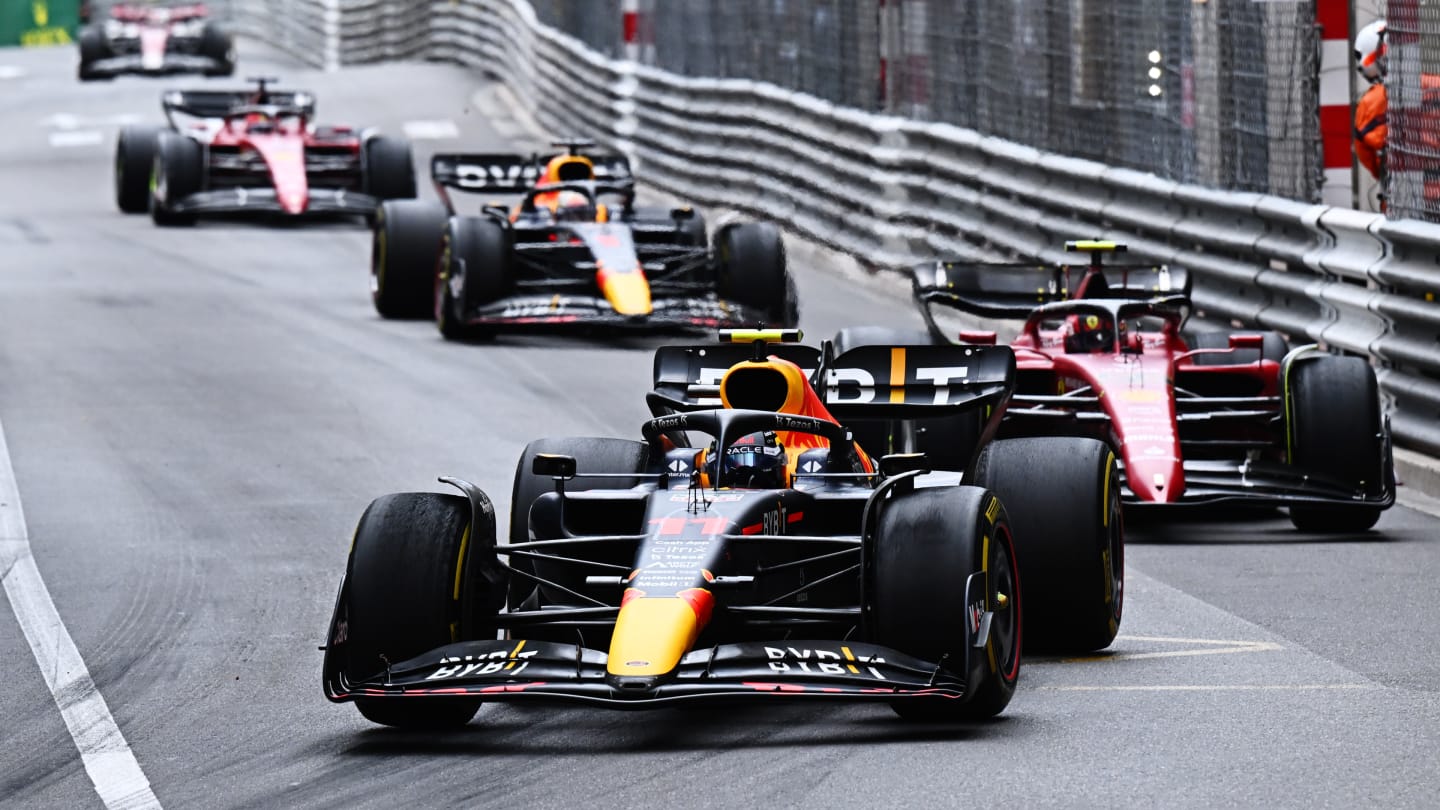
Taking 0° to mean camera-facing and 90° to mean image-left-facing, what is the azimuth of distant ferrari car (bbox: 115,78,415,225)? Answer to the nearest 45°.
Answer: approximately 0°

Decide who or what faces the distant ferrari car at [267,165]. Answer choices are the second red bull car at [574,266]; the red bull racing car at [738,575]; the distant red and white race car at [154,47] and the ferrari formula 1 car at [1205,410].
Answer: the distant red and white race car at [154,47]

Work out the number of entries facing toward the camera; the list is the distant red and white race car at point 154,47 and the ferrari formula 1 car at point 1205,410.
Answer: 2

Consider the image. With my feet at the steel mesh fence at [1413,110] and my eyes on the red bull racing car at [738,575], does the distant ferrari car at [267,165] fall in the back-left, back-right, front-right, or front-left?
back-right

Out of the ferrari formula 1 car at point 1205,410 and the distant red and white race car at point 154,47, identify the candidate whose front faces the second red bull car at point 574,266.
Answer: the distant red and white race car
